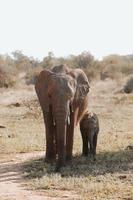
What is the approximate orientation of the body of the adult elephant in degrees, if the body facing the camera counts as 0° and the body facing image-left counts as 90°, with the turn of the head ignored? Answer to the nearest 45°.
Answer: approximately 0°
